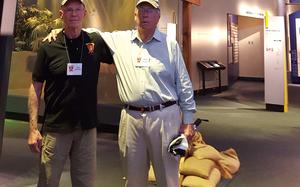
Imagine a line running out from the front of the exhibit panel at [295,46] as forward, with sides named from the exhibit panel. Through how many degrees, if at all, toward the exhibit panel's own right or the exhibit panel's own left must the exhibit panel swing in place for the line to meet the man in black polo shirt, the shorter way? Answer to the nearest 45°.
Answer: approximately 45° to the exhibit panel's own left

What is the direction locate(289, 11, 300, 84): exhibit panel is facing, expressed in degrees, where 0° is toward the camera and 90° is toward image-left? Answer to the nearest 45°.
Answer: approximately 45°

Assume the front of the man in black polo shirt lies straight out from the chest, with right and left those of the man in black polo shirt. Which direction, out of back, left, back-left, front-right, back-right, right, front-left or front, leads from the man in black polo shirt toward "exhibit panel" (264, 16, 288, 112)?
back-left
